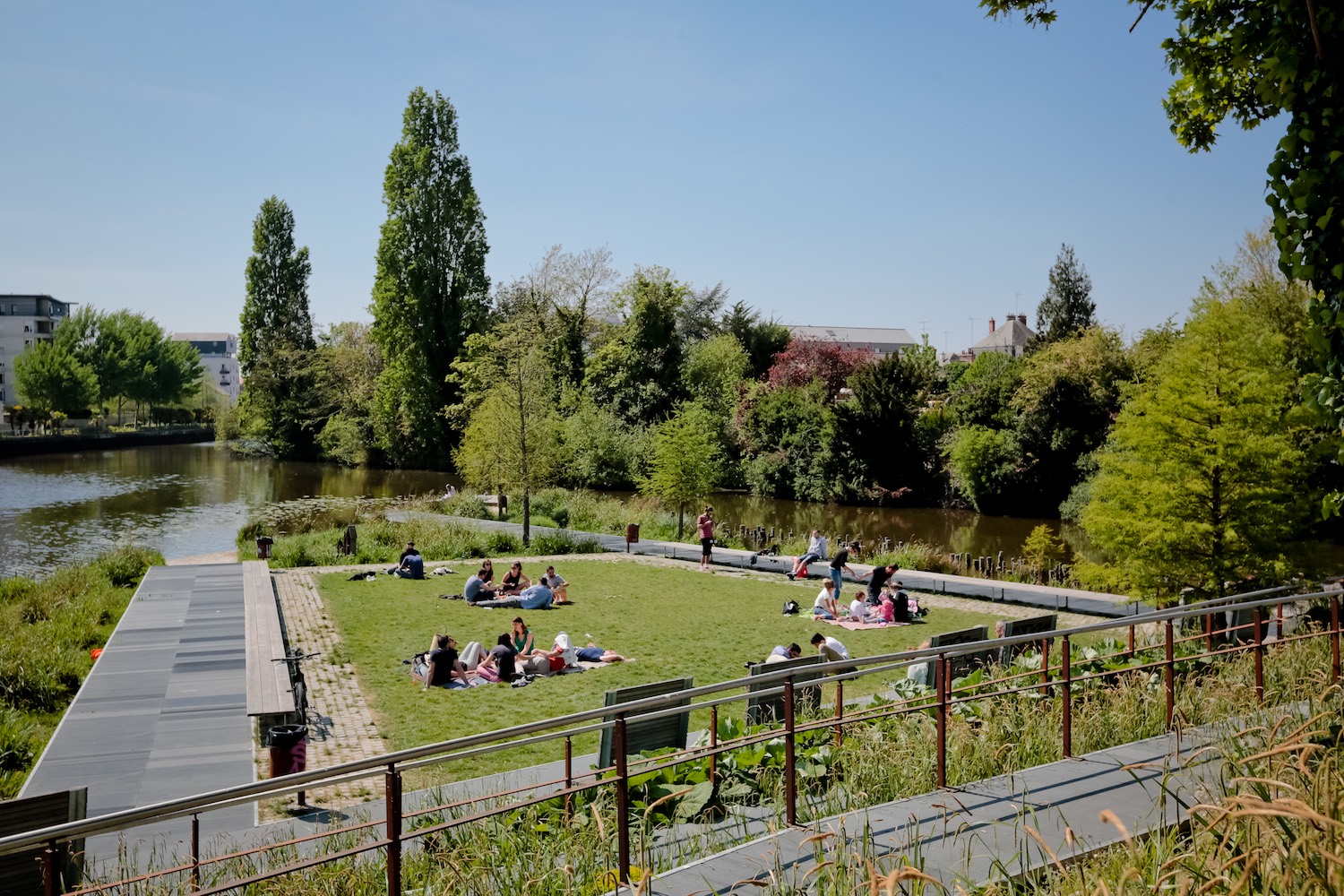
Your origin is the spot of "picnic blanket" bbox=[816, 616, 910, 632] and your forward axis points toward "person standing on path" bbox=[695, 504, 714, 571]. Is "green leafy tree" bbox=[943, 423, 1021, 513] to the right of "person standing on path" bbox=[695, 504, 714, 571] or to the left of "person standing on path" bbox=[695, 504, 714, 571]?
right

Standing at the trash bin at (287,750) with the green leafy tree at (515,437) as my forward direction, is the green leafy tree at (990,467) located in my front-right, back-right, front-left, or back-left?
front-right

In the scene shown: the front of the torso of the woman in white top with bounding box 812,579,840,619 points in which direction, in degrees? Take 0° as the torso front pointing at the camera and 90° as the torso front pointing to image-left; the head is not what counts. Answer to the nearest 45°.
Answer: approximately 270°

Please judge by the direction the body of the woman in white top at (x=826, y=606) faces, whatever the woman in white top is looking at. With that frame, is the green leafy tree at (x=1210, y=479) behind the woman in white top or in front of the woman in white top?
in front

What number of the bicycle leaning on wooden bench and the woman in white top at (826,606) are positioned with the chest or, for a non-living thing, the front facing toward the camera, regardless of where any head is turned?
1

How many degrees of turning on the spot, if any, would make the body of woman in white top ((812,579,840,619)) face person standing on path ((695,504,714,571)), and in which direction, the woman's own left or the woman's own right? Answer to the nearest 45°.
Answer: approximately 135° to the woman's own left
